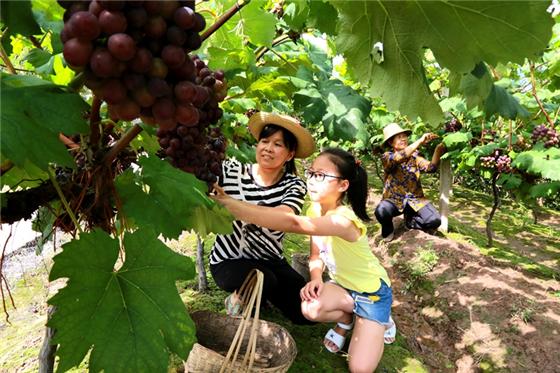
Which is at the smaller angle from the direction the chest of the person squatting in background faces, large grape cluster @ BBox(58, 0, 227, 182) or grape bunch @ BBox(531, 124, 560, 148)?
the large grape cluster

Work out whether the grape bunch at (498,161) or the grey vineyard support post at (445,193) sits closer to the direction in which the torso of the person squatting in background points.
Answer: the grape bunch

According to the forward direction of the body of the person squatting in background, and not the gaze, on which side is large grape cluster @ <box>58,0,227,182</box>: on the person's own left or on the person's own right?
on the person's own right

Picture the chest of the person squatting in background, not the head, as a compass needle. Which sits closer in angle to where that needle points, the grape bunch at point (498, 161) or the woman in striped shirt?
the grape bunch

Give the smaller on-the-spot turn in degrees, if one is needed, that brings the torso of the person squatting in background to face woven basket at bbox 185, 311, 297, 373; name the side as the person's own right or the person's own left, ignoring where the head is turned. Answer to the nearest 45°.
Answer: approximately 45° to the person's own right

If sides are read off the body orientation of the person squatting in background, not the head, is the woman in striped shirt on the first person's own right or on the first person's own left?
on the first person's own right

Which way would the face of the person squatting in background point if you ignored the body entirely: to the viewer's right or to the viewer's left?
to the viewer's right

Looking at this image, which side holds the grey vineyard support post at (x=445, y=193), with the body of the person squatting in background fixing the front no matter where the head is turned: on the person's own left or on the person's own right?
on the person's own left

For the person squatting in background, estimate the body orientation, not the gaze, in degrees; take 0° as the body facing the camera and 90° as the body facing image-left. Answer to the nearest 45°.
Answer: approximately 315°
